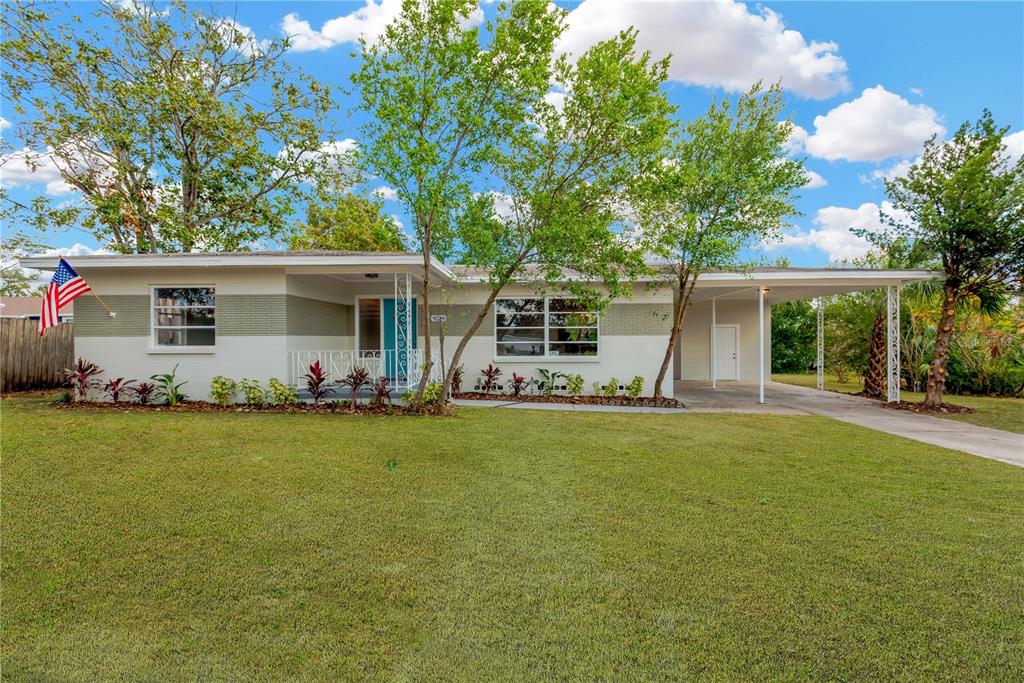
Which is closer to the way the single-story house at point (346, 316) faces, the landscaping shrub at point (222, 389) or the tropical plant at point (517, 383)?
the landscaping shrub

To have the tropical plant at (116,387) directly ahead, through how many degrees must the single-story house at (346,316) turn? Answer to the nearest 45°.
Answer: approximately 90° to its right

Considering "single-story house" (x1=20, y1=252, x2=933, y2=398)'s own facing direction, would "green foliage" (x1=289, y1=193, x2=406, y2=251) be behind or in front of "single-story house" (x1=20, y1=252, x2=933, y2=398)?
behind

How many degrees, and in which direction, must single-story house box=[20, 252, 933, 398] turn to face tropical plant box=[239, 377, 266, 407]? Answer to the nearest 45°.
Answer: approximately 45° to its right

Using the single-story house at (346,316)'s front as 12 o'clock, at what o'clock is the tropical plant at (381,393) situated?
The tropical plant is roughly at 11 o'clock from the single-story house.

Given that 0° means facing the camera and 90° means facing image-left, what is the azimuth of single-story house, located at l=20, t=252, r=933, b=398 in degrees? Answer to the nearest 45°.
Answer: approximately 0°

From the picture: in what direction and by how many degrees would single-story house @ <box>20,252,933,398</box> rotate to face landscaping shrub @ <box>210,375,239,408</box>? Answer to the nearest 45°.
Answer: approximately 45° to its right
